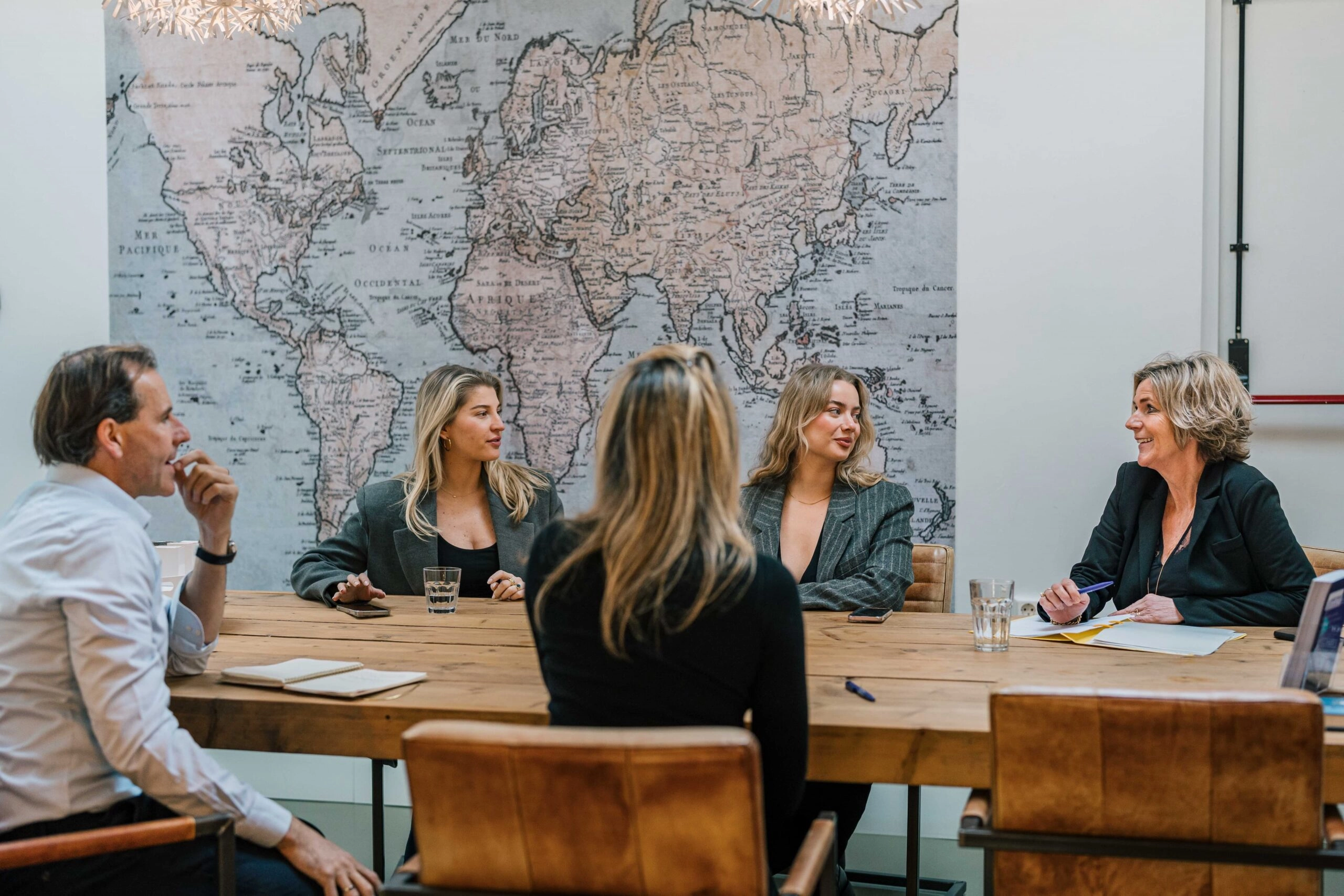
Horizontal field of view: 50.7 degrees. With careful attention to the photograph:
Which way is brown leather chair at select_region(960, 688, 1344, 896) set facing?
away from the camera

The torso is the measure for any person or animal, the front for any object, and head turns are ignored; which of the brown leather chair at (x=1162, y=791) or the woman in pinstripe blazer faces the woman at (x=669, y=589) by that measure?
the woman in pinstripe blazer

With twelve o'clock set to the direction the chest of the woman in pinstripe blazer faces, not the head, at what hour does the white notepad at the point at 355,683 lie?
The white notepad is roughly at 1 o'clock from the woman in pinstripe blazer.

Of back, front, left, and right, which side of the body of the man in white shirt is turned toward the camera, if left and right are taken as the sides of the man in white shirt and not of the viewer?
right

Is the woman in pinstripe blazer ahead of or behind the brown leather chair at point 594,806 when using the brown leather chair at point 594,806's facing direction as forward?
ahead

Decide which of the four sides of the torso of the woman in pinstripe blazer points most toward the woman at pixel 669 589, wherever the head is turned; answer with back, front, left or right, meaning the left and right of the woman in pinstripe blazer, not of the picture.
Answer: front

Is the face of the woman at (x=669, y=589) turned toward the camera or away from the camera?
away from the camera

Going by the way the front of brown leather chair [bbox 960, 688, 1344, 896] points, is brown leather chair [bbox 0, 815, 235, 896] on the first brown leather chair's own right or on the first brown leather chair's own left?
on the first brown leather chair's own left

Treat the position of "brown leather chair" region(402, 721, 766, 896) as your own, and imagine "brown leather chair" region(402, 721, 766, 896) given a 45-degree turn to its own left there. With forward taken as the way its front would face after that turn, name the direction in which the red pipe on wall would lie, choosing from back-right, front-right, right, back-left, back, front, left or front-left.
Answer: right

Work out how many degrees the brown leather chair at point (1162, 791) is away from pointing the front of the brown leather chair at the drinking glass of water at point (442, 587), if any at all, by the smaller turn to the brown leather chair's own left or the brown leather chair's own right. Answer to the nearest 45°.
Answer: approximately 45° to the brown leather chair's own left

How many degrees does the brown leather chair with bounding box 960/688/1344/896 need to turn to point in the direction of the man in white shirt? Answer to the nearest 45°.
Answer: approximately 90° to its left

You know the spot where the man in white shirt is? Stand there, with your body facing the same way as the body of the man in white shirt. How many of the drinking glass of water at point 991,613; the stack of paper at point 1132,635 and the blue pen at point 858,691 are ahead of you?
3

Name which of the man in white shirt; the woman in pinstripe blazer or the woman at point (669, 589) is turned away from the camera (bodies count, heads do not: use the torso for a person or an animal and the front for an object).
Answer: the woman

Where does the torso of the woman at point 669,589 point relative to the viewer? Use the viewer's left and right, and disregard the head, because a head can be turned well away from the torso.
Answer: facing away from the viewer
